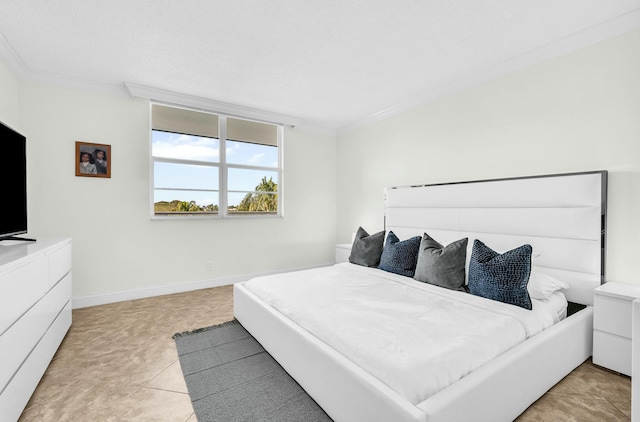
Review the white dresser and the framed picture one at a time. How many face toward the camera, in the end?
1

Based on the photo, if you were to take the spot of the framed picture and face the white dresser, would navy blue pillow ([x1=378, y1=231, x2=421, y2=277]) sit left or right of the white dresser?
left

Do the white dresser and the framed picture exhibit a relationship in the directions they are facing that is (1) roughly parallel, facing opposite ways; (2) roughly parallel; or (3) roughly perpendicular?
roughly perpendicular

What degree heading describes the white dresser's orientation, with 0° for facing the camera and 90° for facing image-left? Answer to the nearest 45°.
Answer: approximately 270°

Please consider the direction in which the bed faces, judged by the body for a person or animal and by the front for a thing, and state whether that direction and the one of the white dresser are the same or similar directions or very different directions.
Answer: very different directions

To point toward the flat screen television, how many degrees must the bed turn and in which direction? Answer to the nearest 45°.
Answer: approximately 45° to its right

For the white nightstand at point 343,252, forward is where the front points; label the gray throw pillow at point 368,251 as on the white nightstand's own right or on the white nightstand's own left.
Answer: on the white nightstand's own left

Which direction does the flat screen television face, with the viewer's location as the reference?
facing to the right of the viewer

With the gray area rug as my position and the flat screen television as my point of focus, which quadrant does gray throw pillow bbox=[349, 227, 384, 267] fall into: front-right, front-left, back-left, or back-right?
back-right

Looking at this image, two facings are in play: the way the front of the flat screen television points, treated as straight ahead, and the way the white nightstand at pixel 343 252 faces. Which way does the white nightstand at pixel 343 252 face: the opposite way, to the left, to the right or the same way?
the opposite way

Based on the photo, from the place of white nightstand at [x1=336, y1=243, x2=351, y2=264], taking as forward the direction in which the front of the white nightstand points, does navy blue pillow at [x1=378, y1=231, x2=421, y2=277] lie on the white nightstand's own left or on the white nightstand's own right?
on the white nightstand's own left

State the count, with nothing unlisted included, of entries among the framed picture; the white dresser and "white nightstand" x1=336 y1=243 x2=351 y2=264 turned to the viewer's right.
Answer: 1

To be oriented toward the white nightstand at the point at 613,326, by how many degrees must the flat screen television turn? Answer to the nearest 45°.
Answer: approximately 45° to its right
